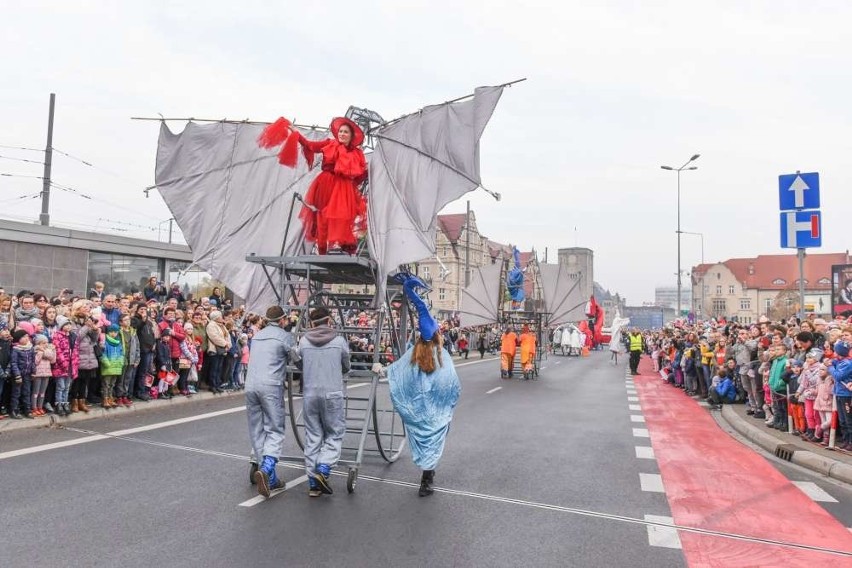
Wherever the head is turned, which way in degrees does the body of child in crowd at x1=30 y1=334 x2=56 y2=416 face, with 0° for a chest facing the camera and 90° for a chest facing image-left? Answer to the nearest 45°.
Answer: approximately 315°

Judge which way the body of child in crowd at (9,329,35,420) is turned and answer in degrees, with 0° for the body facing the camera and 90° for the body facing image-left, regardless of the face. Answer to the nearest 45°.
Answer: approximately 315°

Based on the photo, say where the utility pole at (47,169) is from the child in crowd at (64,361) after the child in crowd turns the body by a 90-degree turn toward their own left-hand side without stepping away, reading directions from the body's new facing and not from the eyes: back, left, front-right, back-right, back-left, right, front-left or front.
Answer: front-left

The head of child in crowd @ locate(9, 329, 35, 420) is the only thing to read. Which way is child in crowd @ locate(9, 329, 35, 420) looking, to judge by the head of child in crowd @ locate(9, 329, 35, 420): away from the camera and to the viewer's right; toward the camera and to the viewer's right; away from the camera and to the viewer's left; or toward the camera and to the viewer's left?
toward the camera and to the viewer's right

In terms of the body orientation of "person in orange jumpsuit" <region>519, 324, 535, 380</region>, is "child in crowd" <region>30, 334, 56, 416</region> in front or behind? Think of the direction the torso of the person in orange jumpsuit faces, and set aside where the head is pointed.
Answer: behind

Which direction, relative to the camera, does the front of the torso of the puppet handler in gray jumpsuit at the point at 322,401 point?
away from the camera

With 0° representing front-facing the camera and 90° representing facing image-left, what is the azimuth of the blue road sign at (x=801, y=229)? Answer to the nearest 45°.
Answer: approximately 0°

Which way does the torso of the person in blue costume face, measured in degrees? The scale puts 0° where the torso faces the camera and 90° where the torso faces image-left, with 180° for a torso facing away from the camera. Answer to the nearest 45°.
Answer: approximately 180°

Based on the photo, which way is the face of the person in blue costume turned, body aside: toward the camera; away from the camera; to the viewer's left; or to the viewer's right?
away from the camera

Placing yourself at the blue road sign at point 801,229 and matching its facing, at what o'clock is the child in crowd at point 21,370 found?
The child in crowd is roughly at 2 o'clock from the blue road sign.
